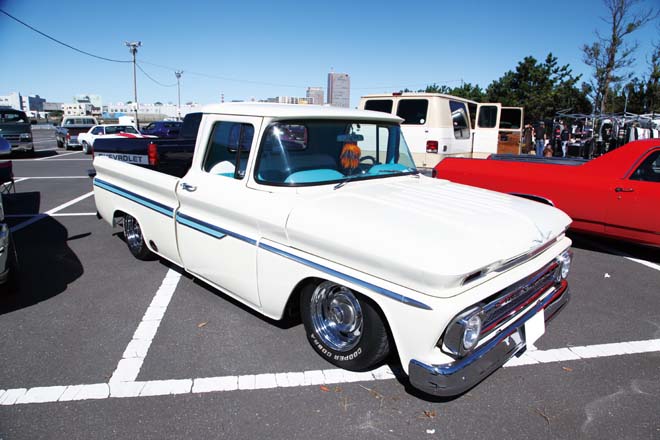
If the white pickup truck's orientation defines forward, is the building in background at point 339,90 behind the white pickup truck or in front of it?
behind

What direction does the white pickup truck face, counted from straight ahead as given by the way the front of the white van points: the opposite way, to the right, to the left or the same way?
to the right

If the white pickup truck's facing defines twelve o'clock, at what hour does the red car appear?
The red car is roughly at 9 o'clock from the white pickup truck.

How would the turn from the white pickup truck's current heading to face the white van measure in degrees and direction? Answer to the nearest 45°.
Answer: approximately 135° to its left

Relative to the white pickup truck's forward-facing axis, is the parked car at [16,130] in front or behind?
behind

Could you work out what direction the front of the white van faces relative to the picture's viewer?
facing away from the viewer and to the right of the viewer
